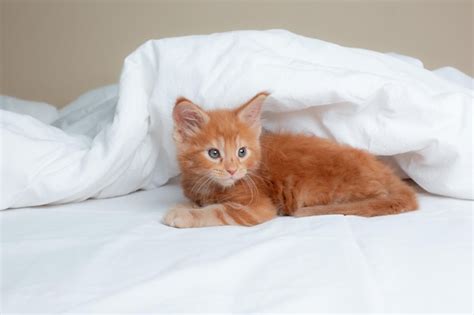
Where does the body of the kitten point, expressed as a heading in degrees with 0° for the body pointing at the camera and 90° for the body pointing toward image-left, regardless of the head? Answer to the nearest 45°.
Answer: approximately 90°
